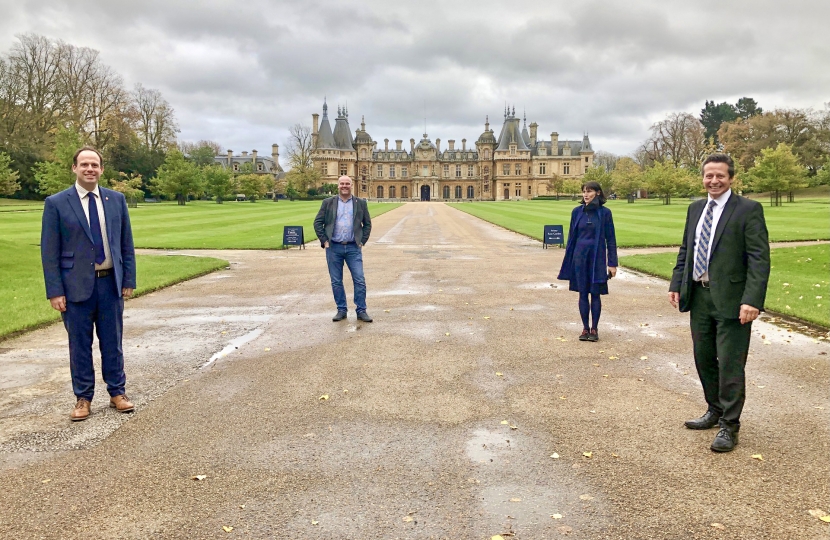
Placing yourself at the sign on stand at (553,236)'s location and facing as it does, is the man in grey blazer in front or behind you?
in front

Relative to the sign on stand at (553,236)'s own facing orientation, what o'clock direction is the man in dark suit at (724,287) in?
The man in dark suit is roughly at 12 o'clock from the sign on stand.

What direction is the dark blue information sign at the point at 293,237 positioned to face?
toward the camera

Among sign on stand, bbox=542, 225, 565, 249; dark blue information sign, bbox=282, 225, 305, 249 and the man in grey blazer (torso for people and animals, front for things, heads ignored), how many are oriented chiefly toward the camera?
3

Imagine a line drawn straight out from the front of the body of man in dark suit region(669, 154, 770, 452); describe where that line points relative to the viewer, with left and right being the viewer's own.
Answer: facing the viewer and to the left of the viewer

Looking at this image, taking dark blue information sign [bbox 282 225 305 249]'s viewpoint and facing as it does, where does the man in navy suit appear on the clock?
The man in navy suit is roughly at 12 o'clock from the dark blue information sign.

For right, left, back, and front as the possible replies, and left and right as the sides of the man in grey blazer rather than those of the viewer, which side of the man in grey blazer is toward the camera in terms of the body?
front

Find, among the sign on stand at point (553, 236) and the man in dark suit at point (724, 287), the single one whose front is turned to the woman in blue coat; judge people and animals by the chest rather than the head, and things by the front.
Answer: the sign on stand

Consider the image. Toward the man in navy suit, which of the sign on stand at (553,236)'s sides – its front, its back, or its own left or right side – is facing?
front

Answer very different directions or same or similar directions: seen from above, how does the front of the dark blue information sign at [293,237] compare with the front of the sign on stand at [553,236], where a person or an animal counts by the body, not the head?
same or similar directions

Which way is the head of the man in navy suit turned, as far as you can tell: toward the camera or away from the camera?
toward the camera

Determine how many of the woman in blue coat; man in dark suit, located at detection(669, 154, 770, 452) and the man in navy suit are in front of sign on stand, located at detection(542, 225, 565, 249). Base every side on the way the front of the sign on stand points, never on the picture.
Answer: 3

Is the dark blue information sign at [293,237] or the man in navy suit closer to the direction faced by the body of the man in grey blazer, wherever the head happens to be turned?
the man in navy suit
